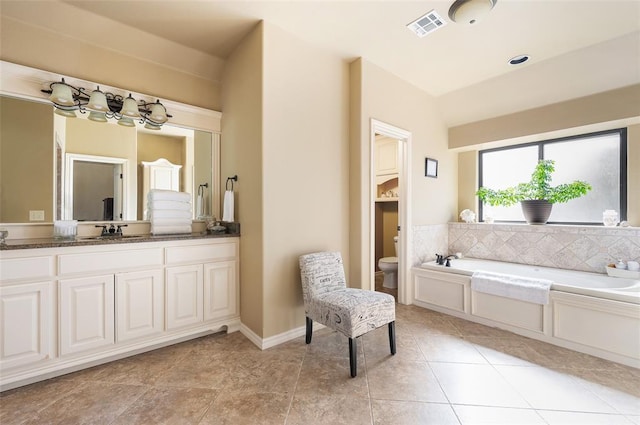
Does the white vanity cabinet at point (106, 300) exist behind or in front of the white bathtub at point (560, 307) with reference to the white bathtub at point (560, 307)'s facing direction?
in front

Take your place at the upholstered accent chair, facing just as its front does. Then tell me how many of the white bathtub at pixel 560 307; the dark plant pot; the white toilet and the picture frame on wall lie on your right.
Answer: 0

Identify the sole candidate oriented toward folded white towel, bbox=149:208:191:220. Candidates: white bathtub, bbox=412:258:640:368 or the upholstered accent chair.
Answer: the white bathtub

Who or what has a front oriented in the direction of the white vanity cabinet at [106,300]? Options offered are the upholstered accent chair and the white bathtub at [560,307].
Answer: the white bathtub

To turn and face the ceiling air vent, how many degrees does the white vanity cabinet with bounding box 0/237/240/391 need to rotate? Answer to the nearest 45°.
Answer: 0° — it already faces it

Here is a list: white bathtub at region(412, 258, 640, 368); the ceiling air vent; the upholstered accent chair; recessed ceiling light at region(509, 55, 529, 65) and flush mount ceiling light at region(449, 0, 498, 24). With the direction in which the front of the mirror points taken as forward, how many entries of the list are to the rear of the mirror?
0

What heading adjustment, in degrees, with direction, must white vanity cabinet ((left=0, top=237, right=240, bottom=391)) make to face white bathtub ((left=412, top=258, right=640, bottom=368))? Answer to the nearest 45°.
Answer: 0° — it already faces it

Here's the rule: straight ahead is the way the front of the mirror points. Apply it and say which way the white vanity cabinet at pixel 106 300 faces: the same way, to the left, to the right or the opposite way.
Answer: the same way

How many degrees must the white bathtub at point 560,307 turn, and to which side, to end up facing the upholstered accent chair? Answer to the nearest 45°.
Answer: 0° — it already faces it

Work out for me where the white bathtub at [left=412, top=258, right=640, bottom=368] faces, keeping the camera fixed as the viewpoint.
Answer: facing the viewer and to the left of the viewer

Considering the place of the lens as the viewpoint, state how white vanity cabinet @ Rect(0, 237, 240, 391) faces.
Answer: facing the viewer and to the right of the viewer

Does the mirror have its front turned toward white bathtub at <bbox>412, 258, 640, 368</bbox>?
yes

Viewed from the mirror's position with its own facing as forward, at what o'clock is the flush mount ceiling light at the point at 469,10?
The flush mount ceiling light is roughly at 12 o'clock from the mirror.

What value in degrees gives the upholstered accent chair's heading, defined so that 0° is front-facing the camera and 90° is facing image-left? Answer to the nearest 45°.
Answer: approximately 315°

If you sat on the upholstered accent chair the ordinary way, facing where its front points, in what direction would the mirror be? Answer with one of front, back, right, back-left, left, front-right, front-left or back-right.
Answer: back-right

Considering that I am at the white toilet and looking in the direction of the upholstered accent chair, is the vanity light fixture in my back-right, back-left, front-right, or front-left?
front-right

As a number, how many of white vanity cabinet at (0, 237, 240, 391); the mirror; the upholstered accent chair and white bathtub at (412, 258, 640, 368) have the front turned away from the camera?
0

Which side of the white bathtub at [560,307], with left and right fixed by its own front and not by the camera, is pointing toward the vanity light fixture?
front

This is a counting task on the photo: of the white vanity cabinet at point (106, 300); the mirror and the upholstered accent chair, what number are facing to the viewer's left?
0
